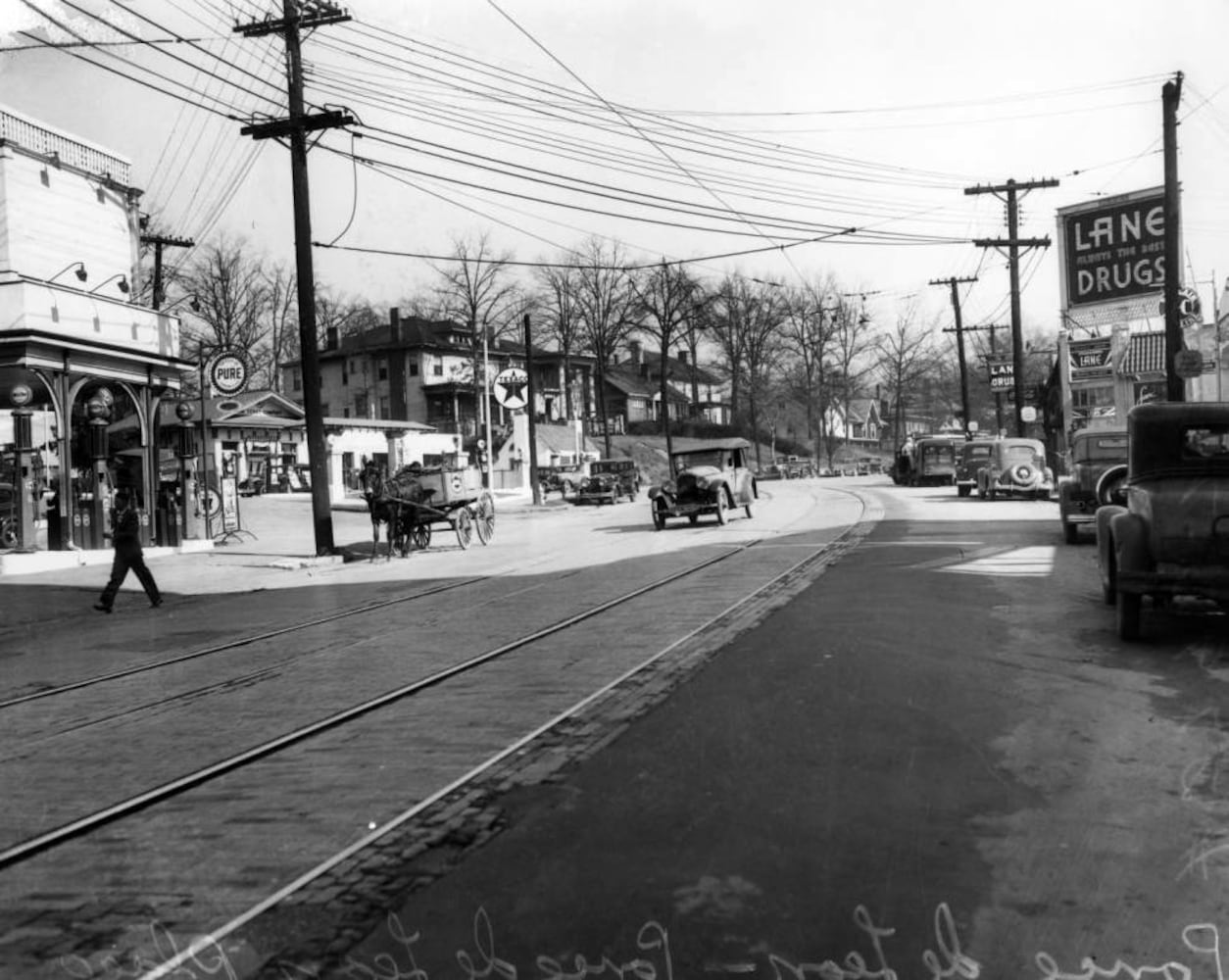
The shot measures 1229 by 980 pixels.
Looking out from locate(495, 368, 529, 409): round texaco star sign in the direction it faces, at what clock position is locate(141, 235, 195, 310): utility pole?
The utility pole is roughly at 3 o'clock from the round texaco star sign.

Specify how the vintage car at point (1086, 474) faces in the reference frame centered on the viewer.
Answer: facing away from the viewer

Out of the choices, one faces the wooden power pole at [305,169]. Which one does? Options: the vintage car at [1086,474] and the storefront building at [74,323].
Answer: the storefront building

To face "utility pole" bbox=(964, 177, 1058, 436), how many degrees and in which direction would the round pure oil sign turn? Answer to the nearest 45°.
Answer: approximately 90° to its left

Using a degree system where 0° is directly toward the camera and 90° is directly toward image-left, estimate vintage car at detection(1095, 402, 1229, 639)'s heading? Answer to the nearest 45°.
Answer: approximately 180°

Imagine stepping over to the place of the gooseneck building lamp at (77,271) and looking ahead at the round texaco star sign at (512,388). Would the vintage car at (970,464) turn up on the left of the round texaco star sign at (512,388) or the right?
right

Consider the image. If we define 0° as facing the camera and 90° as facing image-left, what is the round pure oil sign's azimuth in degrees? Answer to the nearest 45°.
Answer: approximately 0°

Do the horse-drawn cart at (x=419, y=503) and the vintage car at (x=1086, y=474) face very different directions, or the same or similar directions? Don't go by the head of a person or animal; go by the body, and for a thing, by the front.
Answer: very different directions

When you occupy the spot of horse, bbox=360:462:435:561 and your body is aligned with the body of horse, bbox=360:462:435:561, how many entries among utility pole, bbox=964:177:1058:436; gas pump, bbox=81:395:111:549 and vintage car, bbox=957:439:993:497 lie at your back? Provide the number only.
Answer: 2

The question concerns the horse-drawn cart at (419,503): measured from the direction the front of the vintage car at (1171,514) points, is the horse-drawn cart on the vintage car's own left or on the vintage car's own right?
on the vintage car's own left

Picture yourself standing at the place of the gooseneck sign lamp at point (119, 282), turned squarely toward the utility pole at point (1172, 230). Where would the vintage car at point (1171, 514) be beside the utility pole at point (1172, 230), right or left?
right
